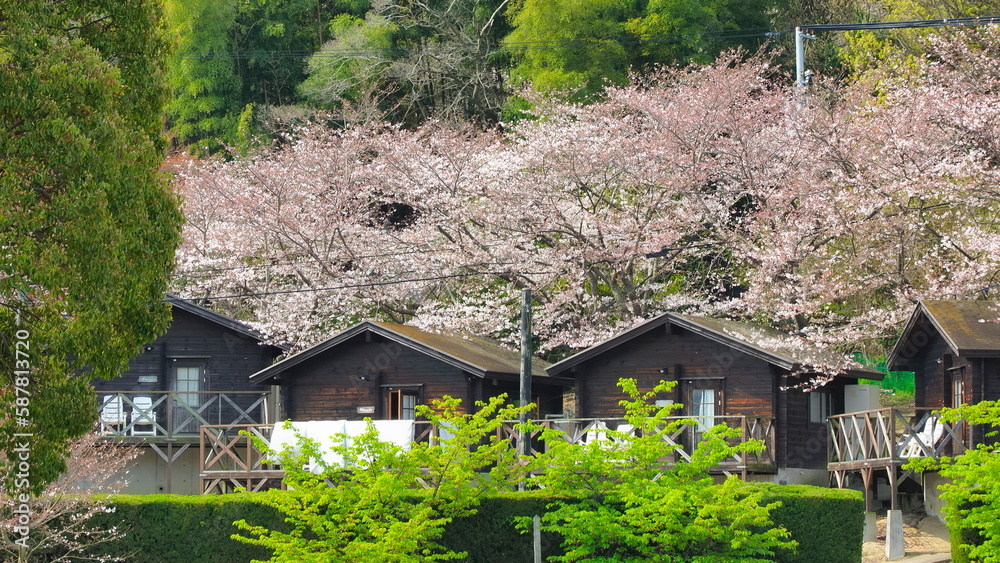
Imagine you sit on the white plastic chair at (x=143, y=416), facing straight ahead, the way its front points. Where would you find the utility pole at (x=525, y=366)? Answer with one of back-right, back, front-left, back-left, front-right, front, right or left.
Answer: front-left

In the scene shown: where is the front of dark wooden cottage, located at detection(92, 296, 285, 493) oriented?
toward the camera

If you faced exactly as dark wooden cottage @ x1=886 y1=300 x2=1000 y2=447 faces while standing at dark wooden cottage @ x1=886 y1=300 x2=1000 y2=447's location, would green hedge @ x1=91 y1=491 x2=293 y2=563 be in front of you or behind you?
in front

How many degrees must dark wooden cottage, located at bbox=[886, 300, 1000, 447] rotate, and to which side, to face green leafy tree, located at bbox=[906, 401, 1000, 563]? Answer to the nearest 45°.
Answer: approximately 45° to its left

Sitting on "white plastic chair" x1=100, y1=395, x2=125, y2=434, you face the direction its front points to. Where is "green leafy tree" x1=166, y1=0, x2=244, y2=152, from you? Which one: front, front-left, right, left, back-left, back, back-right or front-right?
back

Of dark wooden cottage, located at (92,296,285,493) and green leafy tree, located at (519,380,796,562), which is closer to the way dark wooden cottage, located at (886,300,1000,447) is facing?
the green leafy tree

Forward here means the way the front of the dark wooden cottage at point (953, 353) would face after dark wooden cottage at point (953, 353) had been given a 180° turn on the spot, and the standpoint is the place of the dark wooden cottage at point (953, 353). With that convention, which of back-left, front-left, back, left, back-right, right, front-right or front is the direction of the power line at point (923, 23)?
front-left

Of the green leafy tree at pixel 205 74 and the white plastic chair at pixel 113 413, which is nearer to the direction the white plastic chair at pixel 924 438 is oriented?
the white plastic chair

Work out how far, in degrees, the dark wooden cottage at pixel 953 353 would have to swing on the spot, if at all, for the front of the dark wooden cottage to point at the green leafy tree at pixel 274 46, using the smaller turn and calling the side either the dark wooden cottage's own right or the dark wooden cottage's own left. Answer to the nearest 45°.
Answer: approximately 90° to the dark wooden cottage's own right

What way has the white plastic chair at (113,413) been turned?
toward the camera

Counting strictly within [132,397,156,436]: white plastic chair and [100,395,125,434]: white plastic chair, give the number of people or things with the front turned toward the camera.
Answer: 2
